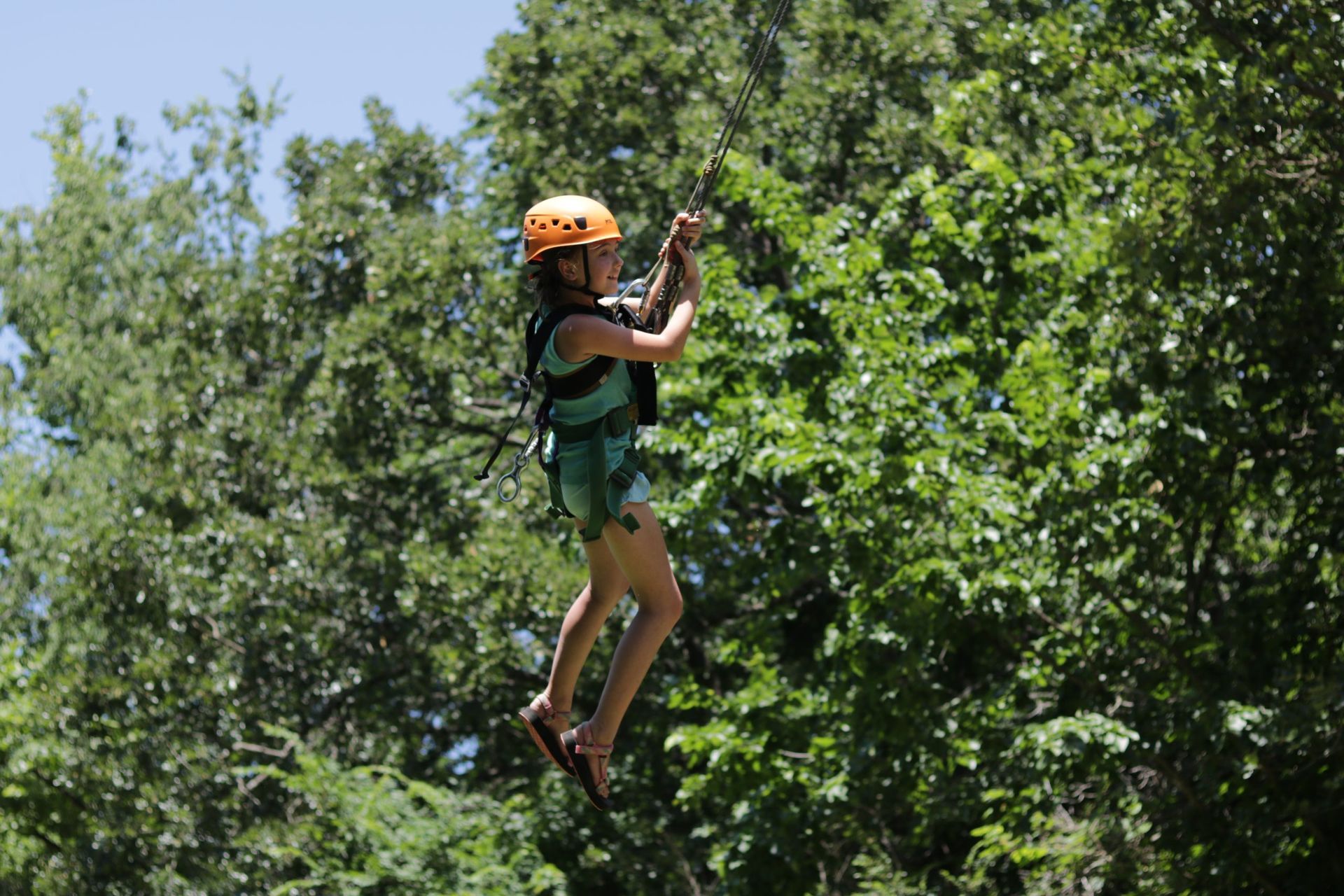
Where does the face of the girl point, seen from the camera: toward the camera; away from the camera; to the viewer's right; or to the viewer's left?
to the viewer's right

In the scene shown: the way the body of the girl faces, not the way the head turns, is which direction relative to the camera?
to the viewer's right
